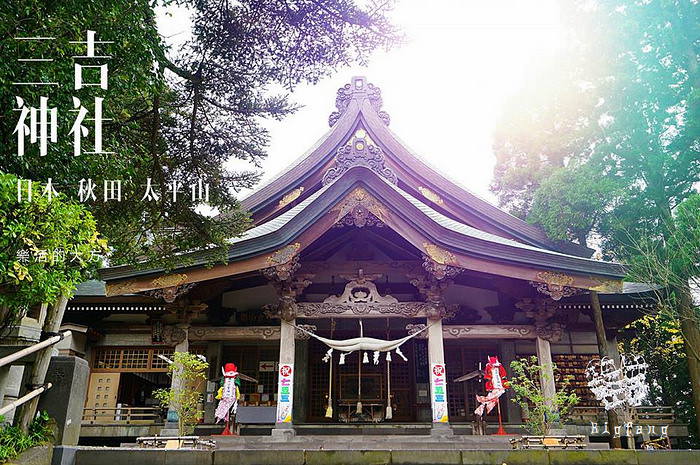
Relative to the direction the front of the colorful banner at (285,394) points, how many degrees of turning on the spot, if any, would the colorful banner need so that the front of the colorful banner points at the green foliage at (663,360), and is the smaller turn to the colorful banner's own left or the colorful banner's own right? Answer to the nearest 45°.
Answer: approximately 90° to the colorful banner's own left

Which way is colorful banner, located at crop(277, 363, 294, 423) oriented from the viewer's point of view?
toward the camera

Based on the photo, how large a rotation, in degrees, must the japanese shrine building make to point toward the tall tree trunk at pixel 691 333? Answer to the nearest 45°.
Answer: approximately 90° to its left

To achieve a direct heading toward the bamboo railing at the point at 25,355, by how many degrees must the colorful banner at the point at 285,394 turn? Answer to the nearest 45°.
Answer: approximately 45° to its right

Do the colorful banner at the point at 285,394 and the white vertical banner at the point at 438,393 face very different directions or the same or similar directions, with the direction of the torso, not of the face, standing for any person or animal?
same or similar directions

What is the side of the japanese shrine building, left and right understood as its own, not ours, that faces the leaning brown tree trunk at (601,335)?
left

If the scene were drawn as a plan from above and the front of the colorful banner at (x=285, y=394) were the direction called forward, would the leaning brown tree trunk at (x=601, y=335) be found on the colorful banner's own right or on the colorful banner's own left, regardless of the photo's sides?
on the colorful banner's own left

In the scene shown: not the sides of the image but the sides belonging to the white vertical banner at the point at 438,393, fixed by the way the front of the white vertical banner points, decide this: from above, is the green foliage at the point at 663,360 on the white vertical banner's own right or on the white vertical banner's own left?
on the white vertical banner's own left

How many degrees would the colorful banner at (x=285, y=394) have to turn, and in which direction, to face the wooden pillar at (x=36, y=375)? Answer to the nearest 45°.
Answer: approximately 45° to its right

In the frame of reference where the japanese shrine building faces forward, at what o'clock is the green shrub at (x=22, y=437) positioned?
The green shrub is roughly at 1 o'clock from the japanese shrine building.

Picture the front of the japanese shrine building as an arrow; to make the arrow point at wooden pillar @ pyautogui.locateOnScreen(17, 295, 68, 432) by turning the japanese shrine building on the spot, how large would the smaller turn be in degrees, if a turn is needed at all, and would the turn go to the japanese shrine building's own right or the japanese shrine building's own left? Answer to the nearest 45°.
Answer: approximately 45° to the japanese shrine building's own right

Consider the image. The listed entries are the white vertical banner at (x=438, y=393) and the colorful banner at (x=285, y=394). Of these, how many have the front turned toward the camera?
2

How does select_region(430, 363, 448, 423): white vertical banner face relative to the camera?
toward the camera
